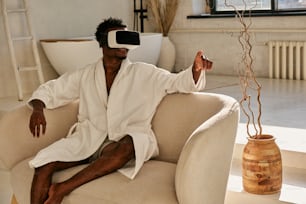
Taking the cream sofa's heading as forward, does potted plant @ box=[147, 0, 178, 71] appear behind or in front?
behind

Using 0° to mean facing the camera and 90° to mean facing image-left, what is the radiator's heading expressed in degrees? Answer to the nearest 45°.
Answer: approximately 0°

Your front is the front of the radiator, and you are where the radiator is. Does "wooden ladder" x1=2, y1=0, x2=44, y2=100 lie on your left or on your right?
on your right

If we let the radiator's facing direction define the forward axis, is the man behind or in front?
in front

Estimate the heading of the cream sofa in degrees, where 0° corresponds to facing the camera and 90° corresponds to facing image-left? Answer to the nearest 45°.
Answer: approximately 45°

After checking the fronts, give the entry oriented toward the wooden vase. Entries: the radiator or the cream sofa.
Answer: the radiator

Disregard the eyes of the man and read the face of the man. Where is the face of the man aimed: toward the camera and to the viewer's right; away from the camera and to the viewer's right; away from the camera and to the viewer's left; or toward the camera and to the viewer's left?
toward the camera and to the viewer's right

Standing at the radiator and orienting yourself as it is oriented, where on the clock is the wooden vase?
The wooden vase is roughly at 12 o'clock from the radiator.

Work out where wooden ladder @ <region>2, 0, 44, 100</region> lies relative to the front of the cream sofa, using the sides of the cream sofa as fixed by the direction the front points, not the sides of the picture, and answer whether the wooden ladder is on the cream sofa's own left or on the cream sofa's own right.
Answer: on the cream sofa's own right

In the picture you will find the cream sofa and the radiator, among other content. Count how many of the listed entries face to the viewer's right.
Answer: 0
